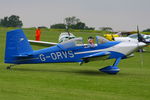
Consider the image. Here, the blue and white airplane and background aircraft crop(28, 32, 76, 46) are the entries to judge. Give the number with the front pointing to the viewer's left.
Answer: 0

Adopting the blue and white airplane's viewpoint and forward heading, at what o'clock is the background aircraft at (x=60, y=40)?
The background aircraft is roughly at 9 o'clock from the blue and white airplane.

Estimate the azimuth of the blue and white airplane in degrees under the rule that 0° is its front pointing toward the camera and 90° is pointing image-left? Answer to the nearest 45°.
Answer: approximately 270°

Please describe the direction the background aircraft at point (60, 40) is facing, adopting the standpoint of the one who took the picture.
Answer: facing the viewer and to the right of the viewer
